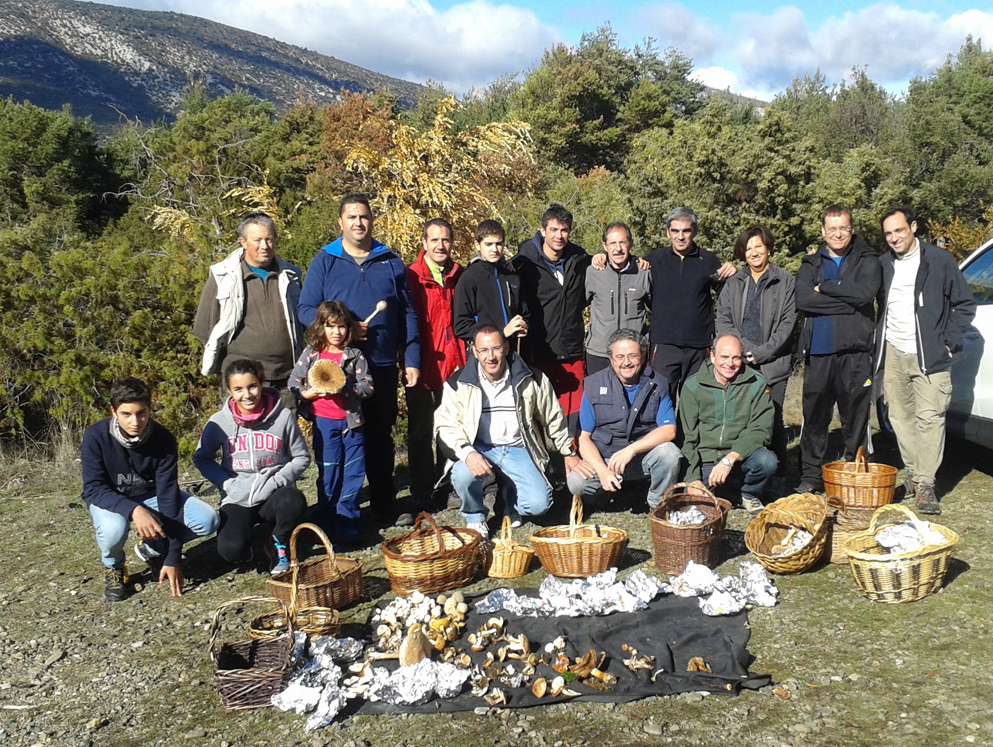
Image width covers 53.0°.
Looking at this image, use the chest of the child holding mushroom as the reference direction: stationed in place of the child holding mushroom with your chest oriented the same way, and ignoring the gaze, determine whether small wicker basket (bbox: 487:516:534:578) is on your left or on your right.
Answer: on your left

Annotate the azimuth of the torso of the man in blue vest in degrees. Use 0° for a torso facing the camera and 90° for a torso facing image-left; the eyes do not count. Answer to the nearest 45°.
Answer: approximately 0°

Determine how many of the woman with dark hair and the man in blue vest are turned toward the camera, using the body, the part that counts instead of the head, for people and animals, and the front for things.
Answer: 2

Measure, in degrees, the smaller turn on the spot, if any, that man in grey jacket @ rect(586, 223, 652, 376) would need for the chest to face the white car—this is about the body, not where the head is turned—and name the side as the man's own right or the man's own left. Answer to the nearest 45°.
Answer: approximately 90° to the man's own left

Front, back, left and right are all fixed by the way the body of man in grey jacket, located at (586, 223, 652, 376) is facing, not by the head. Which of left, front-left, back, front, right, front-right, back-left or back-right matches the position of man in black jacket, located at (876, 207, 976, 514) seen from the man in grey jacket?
left

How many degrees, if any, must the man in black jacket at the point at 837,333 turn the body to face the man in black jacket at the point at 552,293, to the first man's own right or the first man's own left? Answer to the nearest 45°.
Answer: approximately 90° to the first man's own right

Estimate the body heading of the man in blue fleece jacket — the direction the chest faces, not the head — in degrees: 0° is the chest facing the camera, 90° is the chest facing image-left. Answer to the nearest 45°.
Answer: approximately 0°

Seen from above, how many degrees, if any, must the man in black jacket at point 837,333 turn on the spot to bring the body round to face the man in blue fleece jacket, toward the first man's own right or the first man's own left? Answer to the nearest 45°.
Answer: approximately 45° to the first man's own right
